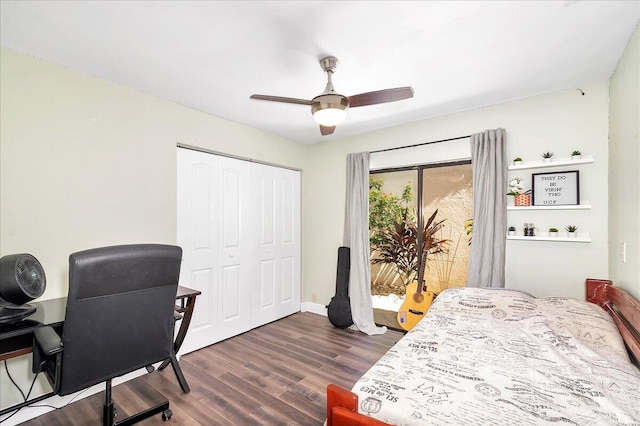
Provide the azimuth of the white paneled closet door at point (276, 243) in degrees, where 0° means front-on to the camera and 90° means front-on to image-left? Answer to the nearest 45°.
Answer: approximately 315°

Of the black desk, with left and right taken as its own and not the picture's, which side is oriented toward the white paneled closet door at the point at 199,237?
left

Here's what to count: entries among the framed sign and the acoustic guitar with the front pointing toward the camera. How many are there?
2

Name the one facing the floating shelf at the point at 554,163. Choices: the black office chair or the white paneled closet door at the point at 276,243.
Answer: the white paneled closet door

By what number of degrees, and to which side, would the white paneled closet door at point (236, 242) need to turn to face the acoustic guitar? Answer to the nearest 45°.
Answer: approximately 45° to its left

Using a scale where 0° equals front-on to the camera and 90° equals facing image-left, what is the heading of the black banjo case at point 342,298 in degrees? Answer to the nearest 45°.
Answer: approximately 0°
